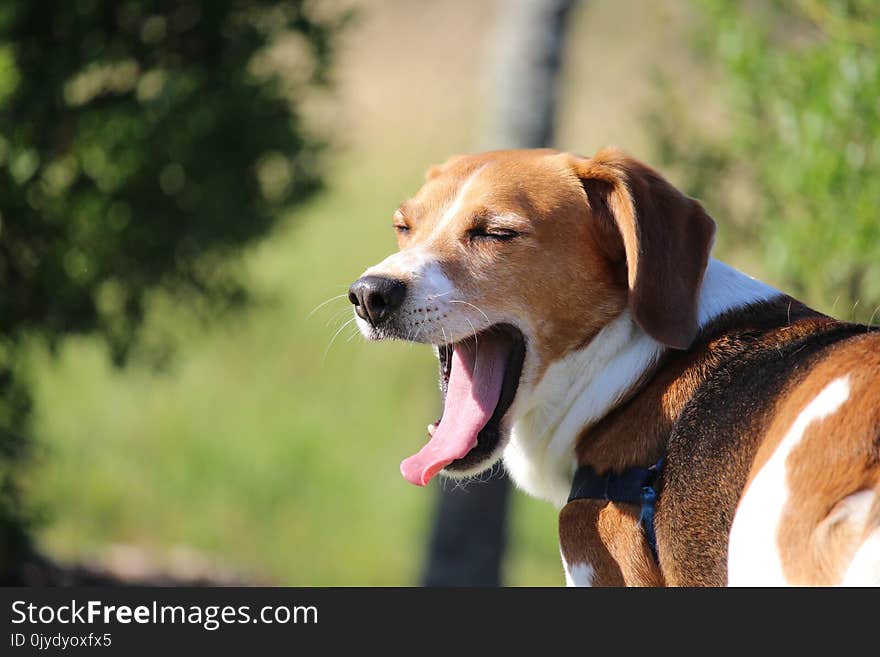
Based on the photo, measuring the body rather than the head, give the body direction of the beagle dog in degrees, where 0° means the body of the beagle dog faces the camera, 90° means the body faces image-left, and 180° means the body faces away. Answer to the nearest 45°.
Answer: approximately 90°
